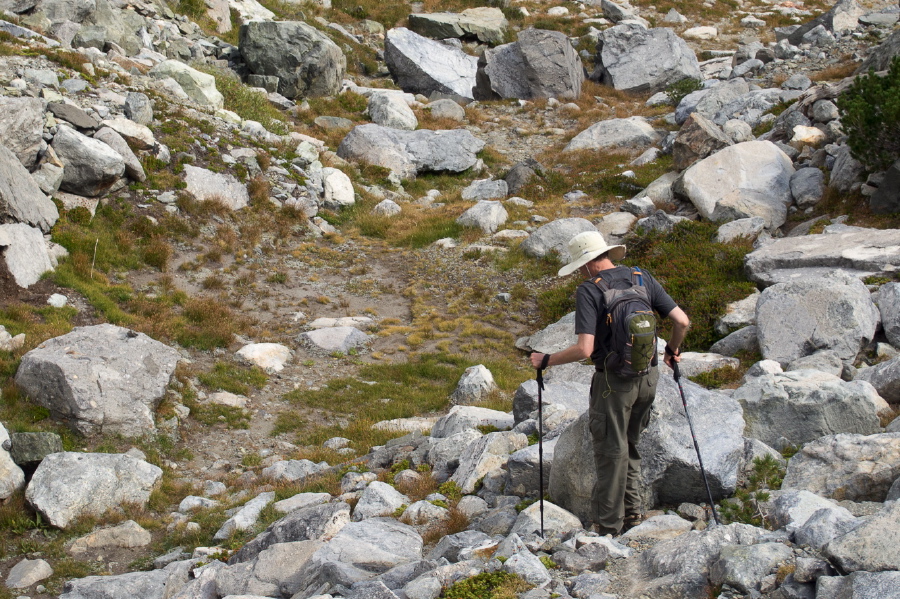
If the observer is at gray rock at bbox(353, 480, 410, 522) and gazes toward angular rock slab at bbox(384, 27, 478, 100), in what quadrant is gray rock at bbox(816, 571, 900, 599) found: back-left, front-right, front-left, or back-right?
back-right

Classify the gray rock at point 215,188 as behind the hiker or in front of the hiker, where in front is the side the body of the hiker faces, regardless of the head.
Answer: in front

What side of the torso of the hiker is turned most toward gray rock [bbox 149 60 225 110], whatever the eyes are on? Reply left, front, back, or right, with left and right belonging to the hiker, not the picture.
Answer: front

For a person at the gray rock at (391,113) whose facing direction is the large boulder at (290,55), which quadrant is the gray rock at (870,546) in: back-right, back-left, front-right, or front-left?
back-left

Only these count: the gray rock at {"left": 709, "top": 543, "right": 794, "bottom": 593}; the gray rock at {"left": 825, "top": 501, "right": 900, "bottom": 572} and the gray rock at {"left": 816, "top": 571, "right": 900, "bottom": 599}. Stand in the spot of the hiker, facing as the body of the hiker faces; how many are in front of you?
0

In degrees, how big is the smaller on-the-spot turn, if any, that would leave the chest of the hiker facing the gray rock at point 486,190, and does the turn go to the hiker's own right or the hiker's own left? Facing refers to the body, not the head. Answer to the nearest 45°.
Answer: approximately 45° to the hiker's own right

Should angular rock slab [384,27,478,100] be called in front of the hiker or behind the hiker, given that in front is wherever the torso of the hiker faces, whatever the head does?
in front

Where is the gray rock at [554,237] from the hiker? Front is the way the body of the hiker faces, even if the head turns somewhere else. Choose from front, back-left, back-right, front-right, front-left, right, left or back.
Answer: front-right

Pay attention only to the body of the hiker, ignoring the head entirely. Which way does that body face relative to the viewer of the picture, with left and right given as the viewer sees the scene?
facing away from the viewer and to the left of the viewer

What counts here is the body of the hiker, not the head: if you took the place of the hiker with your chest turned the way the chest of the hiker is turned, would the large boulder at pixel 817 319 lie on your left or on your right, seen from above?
on your right

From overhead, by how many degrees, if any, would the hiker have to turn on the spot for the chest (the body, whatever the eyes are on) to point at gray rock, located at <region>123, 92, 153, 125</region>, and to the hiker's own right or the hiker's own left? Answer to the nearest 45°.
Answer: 0° — they already face it

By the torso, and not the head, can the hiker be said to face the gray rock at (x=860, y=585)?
no

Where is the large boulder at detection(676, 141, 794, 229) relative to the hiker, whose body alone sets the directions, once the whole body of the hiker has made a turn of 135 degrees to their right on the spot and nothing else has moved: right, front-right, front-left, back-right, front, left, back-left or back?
left

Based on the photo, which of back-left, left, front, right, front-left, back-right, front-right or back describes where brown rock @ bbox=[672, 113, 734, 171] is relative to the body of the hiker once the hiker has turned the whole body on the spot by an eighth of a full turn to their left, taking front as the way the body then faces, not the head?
right
